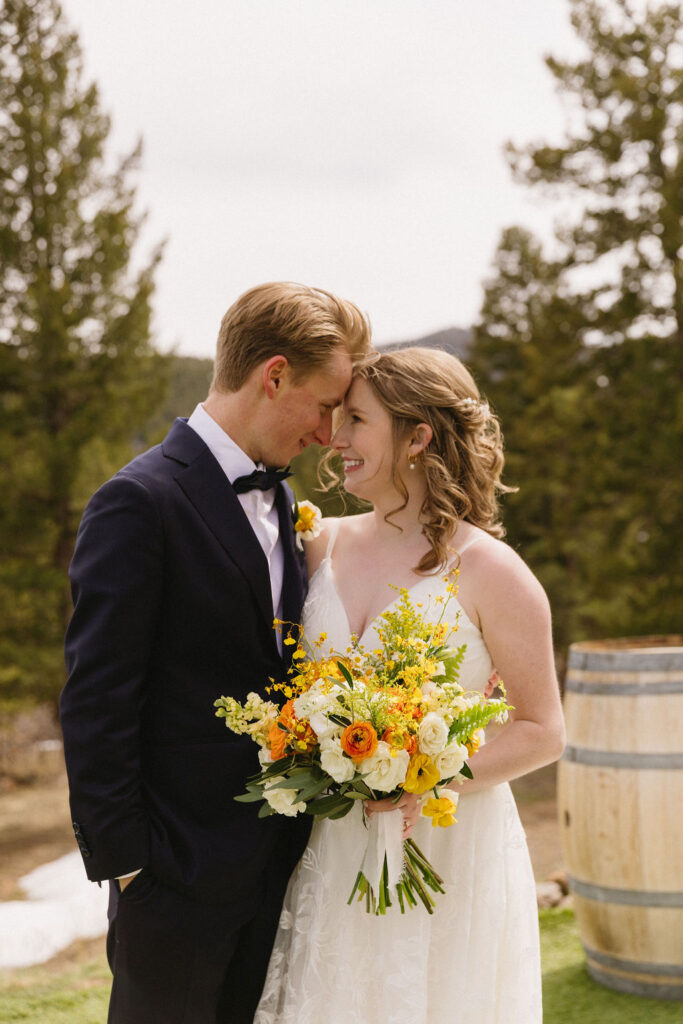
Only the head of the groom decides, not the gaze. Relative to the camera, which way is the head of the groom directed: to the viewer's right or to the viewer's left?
to the viewer's right

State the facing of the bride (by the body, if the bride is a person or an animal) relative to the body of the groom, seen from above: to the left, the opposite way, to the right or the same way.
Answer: to the right

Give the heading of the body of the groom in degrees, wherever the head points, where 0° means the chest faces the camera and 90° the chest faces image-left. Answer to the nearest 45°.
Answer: approximately 315°

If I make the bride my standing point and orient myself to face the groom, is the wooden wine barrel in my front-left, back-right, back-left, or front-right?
back-right

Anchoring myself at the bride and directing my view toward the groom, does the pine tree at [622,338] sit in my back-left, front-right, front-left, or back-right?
back-right

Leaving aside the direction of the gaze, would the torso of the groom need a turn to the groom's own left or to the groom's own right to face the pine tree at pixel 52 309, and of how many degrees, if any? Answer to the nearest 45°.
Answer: approximately 135° to the groom's own left

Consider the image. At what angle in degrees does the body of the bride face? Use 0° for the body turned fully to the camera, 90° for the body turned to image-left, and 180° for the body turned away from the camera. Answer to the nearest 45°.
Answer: approximately 45°

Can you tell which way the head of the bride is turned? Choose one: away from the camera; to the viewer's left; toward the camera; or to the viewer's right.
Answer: to the viewer's left
